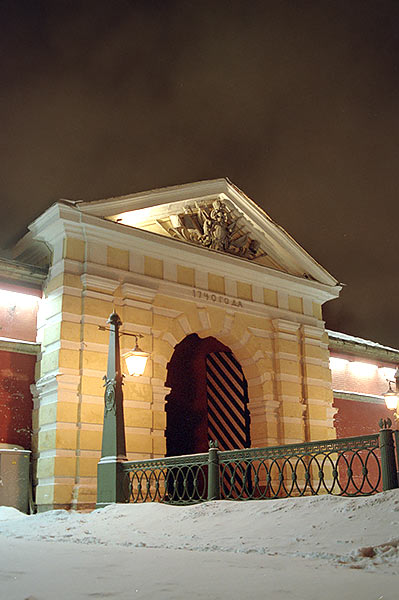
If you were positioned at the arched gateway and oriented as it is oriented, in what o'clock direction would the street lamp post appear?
The street lamp post is roughly at 2 o'clock from the arched gateway.

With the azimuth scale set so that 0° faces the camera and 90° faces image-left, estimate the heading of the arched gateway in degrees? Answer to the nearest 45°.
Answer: approximately 315°

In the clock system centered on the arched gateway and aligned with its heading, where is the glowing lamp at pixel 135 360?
The glowing lamp is roughly at 2 o'clock from the arched gateway.
